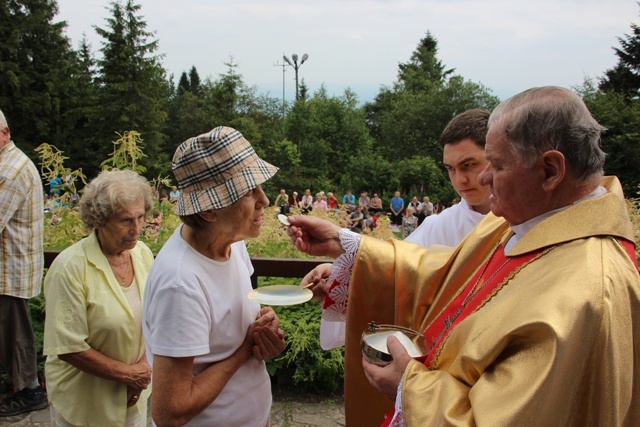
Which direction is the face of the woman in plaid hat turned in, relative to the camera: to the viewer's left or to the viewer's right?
to the viewer's right

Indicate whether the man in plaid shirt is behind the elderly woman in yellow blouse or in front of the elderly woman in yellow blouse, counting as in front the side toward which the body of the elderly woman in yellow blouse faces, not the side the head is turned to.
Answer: behind

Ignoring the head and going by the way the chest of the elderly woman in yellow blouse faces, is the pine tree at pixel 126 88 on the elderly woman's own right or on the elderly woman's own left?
on the elderly woman's own left

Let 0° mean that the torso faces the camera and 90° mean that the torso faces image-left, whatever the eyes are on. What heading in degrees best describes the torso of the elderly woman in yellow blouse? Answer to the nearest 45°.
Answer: approximately 315°

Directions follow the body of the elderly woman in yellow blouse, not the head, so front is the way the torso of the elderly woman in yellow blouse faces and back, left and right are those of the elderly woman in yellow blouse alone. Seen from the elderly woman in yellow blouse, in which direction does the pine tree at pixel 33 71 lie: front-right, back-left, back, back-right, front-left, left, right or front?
back-left

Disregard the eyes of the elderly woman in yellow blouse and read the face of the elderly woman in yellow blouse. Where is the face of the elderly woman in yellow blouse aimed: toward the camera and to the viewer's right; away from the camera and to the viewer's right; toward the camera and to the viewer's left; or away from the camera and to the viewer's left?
toward the camera and to the viewer's right

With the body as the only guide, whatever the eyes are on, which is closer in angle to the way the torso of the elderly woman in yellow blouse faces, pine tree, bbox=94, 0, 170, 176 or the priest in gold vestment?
the priest in gold vestment

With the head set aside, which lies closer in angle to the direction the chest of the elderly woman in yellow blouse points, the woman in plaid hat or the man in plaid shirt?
the woman in plaid hat

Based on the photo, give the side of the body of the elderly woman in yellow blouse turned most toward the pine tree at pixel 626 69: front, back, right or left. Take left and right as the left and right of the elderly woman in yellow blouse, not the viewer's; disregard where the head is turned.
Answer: left

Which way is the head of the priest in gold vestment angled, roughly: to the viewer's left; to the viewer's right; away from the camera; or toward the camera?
to the viewer's left

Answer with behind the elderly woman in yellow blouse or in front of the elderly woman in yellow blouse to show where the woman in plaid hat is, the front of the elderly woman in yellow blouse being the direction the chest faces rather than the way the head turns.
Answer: in front

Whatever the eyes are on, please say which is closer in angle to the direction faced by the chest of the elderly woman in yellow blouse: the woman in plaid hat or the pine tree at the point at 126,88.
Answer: the woman in plaid hat
